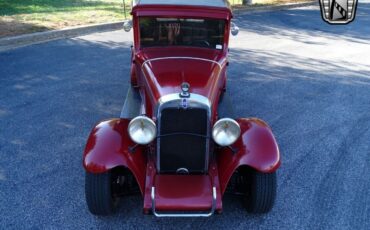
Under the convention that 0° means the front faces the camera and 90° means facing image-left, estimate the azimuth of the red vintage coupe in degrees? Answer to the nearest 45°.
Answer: approximately 0°
